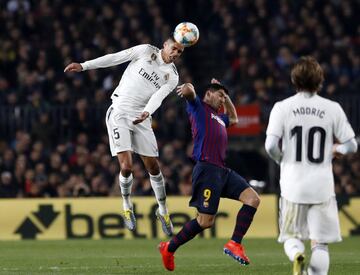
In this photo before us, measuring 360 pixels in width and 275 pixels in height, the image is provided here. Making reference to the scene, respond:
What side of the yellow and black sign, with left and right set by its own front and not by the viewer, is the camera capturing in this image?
front

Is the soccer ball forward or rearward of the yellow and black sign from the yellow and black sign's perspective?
forward

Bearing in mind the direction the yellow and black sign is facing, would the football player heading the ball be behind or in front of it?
in front
